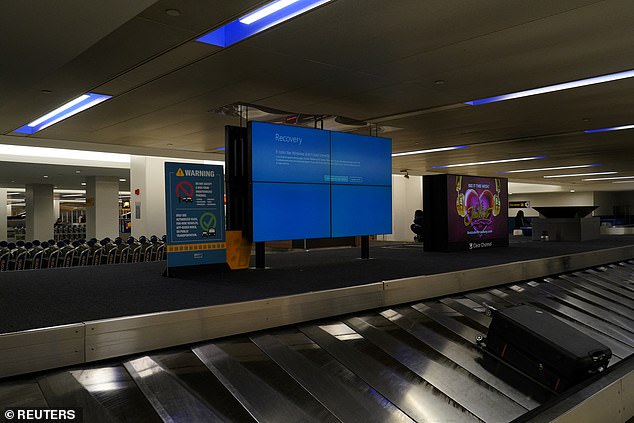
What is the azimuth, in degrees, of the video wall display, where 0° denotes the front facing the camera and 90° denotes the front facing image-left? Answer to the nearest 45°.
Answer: approximately 315°

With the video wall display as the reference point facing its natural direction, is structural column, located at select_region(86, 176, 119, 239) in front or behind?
behind

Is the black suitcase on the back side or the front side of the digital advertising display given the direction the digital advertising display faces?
on the front side

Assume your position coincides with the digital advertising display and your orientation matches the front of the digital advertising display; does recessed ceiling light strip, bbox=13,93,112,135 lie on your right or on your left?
on your right

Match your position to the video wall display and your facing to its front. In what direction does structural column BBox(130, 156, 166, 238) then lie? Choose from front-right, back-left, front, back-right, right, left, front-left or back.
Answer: back

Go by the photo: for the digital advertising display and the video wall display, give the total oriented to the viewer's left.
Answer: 0

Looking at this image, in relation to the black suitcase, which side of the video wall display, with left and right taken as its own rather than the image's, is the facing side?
front
